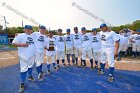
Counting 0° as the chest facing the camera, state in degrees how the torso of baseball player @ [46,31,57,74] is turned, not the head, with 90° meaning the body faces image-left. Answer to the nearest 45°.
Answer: approximately 0°

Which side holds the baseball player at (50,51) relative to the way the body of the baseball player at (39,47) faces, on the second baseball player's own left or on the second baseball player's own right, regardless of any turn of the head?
on the second baseball player's own left

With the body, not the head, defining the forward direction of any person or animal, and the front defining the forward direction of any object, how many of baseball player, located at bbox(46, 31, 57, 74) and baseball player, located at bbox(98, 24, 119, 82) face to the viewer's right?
0

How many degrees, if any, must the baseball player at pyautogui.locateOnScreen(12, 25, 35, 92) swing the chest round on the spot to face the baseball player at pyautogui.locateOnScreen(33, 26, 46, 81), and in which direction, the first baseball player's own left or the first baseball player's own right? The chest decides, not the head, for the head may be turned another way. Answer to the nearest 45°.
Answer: approximately 90° to the first baseball player's own left

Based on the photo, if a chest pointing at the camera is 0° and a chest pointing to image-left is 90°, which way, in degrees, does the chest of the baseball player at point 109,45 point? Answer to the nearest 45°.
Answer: approximately 45°

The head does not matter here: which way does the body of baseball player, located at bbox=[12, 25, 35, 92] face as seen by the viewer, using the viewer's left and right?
facing the viewer and to the right of the viewer

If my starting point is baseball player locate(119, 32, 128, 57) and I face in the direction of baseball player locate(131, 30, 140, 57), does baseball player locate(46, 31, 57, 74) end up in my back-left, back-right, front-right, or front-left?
back-right

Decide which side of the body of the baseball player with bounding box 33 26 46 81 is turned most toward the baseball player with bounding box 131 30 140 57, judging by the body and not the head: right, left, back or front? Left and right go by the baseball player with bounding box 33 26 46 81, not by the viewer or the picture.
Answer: left

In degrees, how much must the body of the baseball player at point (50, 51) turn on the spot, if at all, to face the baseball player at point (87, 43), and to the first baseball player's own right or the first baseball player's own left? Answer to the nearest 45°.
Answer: approximately 90° to the first baseball player's own left
